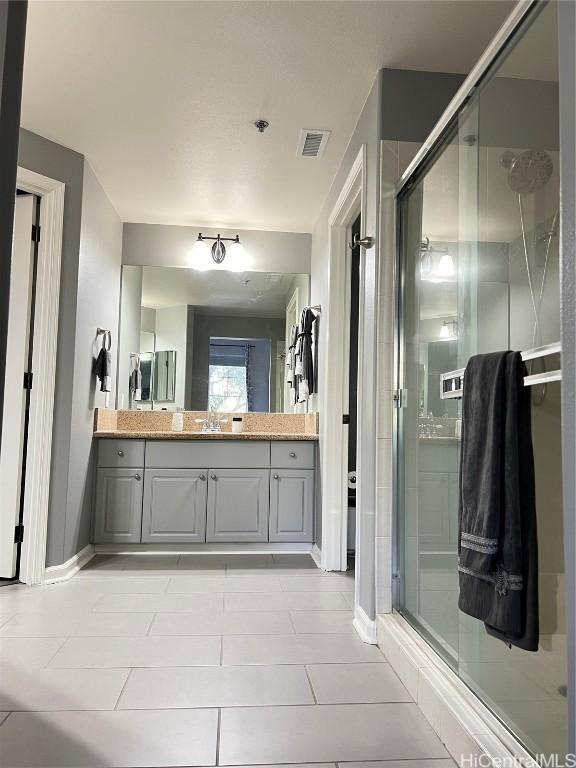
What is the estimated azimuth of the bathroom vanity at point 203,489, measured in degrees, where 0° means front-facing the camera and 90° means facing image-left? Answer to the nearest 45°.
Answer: approximately 0°

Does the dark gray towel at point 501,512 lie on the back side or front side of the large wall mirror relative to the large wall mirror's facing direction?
on the front side

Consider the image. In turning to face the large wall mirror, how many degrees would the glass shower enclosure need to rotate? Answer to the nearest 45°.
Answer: approximately 45° to its right

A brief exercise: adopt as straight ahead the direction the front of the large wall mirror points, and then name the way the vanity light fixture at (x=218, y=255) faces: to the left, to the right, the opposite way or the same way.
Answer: the same way

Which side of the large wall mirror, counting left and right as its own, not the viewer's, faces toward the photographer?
front

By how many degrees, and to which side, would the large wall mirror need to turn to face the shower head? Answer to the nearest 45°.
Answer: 0° — it already faces it

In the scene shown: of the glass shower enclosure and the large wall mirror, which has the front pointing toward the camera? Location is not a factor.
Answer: the large wall mirror

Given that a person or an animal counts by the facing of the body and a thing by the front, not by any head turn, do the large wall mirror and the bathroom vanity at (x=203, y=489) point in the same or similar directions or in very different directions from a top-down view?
same or similar directions

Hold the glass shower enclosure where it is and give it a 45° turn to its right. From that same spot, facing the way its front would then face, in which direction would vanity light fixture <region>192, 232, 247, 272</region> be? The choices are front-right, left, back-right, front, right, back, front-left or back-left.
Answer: front

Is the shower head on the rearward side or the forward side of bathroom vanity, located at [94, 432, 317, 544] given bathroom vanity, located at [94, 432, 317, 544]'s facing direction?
on the forward side

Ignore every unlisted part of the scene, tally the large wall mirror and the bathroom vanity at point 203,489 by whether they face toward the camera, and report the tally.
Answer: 2

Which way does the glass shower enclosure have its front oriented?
to the viewer's left

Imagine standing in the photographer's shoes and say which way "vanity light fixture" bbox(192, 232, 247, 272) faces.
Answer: facing the viewer

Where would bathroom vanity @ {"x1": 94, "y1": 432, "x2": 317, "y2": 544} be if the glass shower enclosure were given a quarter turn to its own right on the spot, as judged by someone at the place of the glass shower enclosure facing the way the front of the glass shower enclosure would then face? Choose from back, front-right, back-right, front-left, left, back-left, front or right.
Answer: front-left
